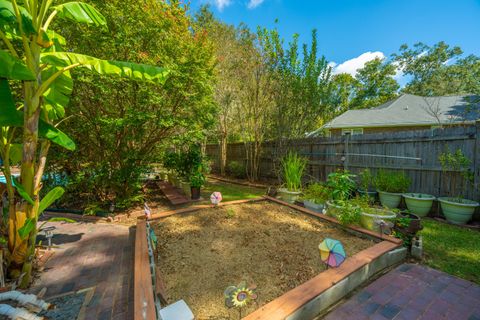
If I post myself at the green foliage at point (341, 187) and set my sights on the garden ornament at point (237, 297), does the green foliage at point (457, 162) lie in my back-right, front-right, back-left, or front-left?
back-left

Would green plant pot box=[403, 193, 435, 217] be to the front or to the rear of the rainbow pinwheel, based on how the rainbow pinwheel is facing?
to the rear

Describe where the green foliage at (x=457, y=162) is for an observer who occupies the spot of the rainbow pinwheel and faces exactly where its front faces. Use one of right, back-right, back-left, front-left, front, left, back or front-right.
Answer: back-left

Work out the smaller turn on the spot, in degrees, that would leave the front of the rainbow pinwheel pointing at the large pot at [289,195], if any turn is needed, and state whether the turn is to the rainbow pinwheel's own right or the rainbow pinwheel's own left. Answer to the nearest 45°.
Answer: approximately 180°

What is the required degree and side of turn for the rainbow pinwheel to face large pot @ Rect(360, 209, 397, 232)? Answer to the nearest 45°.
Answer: approximately 180°

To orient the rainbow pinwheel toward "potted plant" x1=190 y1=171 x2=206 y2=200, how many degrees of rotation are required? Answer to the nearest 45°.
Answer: approximately 135° to its right

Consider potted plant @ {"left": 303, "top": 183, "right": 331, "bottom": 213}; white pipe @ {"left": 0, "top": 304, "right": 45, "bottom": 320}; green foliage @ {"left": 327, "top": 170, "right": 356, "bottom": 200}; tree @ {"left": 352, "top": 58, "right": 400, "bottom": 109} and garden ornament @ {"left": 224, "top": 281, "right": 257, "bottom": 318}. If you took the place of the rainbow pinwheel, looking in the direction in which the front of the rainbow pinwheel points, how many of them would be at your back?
3

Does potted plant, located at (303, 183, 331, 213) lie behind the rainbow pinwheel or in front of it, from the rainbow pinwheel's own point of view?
behind

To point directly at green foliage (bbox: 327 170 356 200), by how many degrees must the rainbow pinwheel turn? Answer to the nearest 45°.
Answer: approximately 180°

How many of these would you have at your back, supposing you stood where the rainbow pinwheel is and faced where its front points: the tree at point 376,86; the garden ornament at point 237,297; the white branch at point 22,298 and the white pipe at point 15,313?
1

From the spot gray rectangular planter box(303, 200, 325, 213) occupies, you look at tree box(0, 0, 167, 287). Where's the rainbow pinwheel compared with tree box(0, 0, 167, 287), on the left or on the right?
left

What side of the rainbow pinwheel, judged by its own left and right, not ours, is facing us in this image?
front

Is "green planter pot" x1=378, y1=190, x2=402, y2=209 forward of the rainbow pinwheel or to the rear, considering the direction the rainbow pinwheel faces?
to the rear

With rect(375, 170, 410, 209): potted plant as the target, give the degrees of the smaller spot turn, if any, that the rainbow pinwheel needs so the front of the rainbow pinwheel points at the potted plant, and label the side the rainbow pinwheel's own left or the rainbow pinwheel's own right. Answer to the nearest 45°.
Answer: approximately 180°
